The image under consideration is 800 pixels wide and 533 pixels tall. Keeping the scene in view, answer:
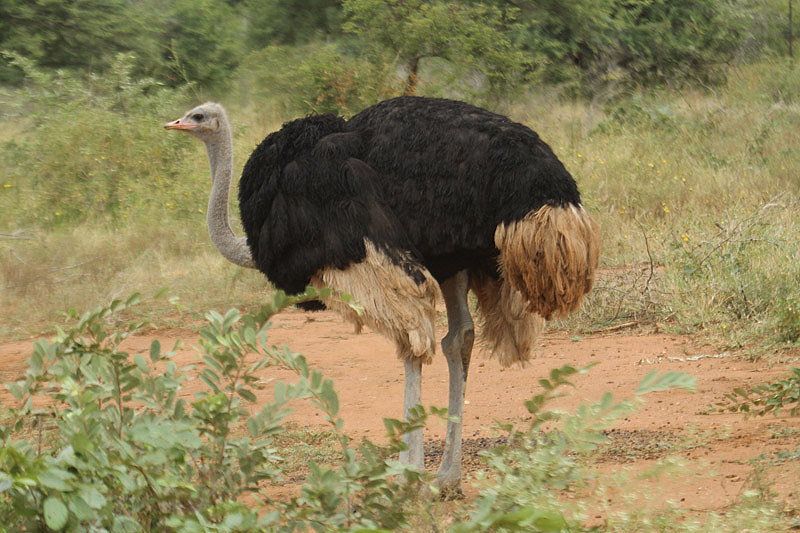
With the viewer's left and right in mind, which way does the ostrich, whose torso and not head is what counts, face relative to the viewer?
facing to the left of the viewer
